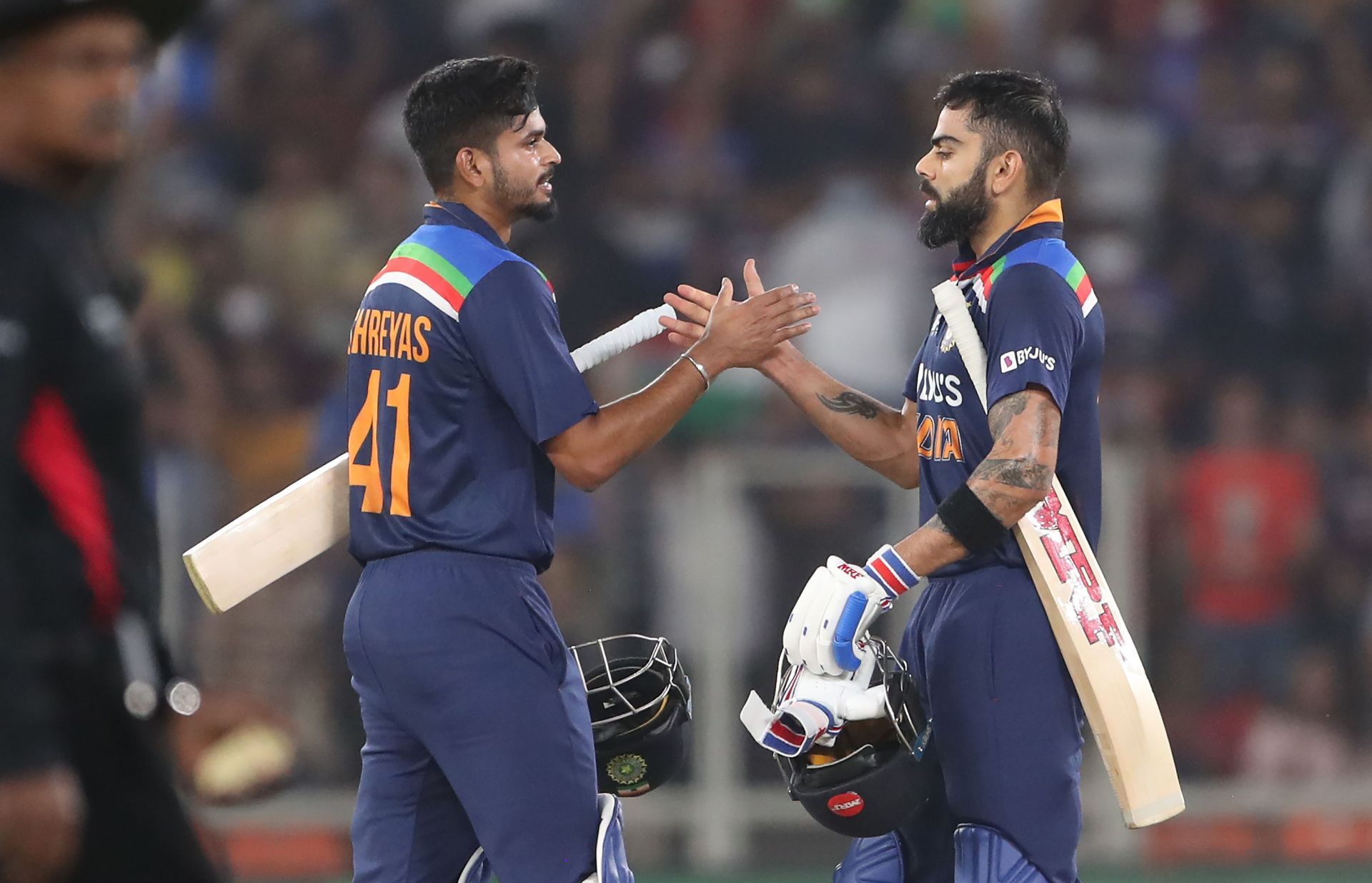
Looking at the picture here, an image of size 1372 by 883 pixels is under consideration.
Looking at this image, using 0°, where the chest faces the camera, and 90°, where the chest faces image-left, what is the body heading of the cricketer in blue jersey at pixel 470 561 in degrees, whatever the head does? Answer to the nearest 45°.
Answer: approximately 225°

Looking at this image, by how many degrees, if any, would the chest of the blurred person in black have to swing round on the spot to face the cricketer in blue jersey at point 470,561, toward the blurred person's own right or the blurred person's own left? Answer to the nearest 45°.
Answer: approximately 90° to the blurred person's own left

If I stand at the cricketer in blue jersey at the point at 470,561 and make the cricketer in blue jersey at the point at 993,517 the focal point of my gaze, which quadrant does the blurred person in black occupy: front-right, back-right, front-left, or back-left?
back-right

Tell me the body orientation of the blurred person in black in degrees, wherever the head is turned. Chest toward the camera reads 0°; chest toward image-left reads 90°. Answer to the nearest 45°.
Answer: approximately 315°

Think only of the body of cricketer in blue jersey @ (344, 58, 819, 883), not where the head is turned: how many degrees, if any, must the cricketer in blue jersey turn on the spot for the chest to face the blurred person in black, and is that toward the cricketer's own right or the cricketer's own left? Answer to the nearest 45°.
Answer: approximately 135° to the cricketer's own right

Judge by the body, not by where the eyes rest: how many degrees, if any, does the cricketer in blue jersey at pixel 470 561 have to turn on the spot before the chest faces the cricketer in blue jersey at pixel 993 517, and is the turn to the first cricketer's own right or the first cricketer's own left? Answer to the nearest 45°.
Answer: approximately 45° to the first cricketer's own right

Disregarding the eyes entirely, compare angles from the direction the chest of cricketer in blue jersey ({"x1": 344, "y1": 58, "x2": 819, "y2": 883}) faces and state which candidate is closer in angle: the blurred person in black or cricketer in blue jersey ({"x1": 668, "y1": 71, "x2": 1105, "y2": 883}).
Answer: the cricketer in blue jersey

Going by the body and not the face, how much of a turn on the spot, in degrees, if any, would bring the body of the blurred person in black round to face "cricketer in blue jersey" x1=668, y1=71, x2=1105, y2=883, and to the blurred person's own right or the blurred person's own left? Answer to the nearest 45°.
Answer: approximately 90° to the blurred person's own left

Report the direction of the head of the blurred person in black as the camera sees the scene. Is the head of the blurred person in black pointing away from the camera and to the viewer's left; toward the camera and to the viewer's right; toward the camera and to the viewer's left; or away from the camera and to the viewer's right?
toward the camera and to the viewer's right
